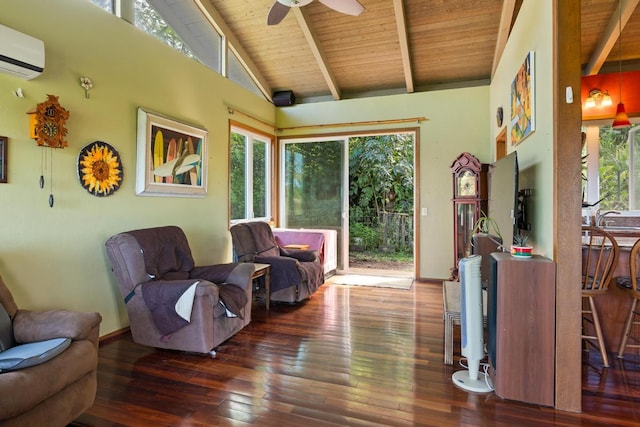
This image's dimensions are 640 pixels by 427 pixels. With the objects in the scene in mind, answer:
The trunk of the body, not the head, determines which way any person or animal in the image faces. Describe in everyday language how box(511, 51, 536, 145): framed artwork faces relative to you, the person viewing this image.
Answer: facing to the left of the viewer

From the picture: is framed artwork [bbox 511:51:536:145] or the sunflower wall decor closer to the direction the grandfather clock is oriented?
the sunflower wall decor

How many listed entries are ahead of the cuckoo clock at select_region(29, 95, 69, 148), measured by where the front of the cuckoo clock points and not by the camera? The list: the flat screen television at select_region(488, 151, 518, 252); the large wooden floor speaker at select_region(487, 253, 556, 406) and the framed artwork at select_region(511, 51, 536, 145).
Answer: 3

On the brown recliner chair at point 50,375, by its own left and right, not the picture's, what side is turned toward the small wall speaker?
left

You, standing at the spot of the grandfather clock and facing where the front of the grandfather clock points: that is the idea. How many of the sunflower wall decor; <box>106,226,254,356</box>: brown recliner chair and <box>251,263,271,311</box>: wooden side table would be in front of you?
3

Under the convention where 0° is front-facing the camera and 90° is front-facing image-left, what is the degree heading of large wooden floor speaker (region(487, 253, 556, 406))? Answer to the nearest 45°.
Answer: approximately 90°

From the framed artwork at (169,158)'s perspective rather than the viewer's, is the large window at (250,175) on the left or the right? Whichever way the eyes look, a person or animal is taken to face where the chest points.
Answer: on its left

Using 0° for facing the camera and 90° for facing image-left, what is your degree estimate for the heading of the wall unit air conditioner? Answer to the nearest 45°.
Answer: approximately 315°
